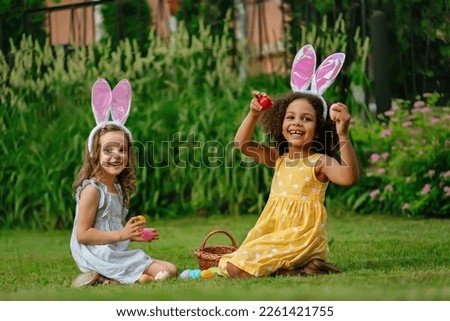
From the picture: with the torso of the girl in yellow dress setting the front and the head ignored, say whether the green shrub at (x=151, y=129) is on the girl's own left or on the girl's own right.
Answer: on the girl's own right

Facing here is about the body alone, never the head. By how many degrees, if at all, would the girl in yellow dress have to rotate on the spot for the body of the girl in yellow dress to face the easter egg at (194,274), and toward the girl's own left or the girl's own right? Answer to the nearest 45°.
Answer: approximately 45° to the girl's own right

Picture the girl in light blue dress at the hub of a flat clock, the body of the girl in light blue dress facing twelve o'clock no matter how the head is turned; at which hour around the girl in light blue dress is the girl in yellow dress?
The girl in yellow dress is roughly at 11 o'clock from the girl in light blue dress.

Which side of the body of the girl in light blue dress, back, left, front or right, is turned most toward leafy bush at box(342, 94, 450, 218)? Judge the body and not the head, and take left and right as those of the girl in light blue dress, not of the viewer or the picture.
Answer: left

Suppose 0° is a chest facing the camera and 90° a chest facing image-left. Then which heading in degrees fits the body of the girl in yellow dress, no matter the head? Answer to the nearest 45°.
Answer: approximately 45°

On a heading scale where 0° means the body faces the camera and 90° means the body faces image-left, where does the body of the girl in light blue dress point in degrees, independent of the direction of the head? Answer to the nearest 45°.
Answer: approximately 315°

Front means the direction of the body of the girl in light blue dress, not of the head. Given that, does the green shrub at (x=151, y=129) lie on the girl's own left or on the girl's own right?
on the girl's own left
